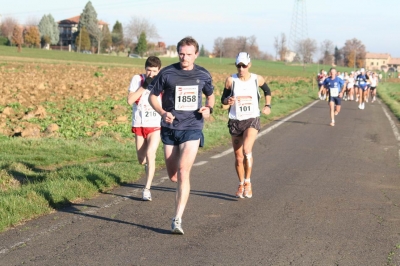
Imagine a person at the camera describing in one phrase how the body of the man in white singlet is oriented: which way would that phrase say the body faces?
toward the camera

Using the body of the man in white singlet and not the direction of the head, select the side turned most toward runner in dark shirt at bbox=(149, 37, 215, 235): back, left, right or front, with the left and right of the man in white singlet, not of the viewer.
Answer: front

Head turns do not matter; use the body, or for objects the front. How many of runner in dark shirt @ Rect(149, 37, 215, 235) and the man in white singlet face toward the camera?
2

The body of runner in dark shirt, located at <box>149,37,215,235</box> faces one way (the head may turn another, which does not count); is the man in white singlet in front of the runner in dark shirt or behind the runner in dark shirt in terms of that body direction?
behind

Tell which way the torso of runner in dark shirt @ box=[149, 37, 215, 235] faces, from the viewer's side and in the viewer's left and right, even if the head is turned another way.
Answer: facing the viewer
